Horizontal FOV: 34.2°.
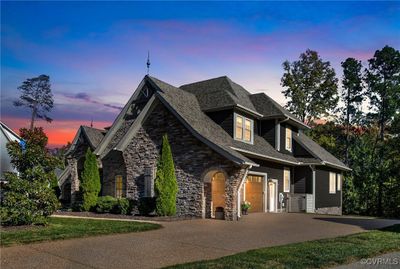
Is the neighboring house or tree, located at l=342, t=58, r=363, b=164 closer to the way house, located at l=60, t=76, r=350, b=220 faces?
the neighboring house

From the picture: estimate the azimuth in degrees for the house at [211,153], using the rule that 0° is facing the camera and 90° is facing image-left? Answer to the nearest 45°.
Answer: approximately 45°

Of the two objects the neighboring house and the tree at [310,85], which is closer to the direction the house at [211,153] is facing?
the neighboring house

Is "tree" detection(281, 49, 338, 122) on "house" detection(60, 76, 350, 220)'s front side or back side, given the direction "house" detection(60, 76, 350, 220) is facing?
on the back side
